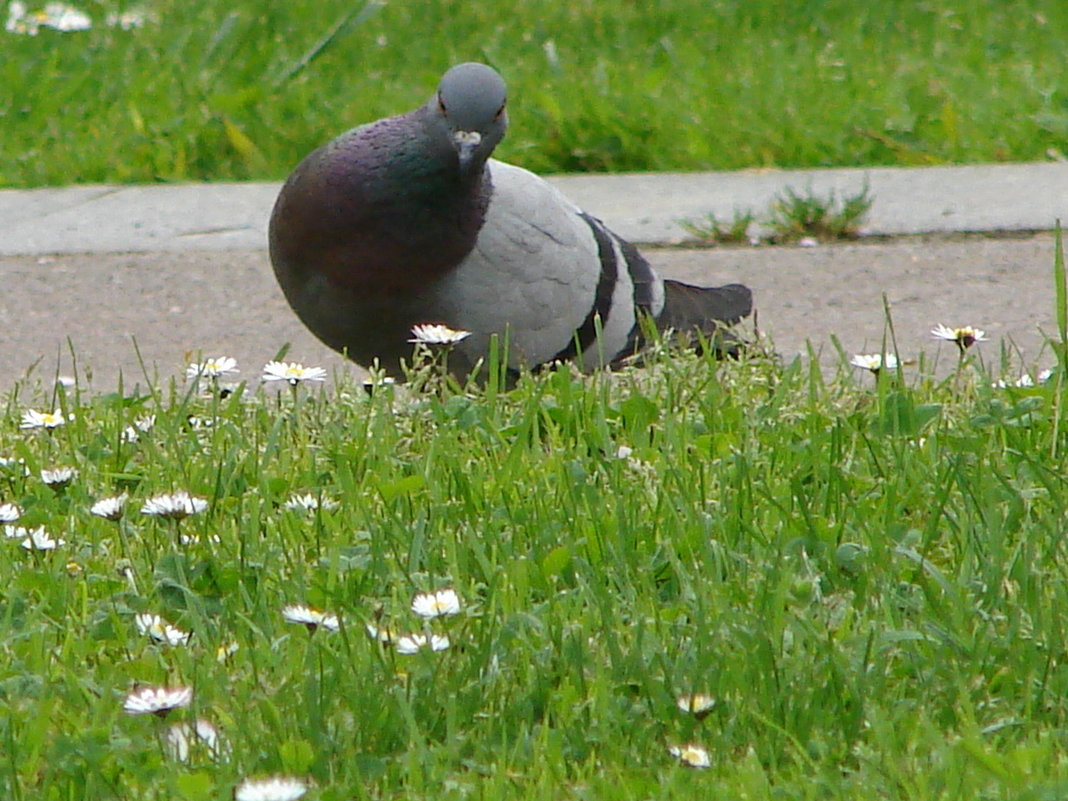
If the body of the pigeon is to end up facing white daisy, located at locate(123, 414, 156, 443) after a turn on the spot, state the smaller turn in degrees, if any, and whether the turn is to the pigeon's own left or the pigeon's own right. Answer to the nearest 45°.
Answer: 0° — it already faces it

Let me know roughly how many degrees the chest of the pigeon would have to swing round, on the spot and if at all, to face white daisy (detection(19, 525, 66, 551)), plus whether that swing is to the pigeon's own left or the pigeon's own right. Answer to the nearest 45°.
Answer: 0° — it already faces it

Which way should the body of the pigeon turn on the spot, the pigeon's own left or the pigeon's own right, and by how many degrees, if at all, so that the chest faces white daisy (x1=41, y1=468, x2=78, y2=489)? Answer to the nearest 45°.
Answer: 0° — it already faces it

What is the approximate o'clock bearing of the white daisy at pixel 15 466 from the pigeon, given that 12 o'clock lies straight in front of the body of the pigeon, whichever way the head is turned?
The white daisy is roughly at 12 o'clock from the pigeon.

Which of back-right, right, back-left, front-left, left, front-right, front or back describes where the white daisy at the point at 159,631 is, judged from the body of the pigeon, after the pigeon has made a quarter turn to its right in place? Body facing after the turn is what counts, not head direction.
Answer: back-left

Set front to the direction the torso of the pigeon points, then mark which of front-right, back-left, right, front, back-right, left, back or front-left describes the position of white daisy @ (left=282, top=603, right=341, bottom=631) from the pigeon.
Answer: front-left

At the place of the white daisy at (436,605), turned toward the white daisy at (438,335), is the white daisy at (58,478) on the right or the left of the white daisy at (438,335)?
left

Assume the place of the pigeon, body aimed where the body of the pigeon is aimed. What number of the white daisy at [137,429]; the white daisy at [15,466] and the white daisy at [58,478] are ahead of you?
3

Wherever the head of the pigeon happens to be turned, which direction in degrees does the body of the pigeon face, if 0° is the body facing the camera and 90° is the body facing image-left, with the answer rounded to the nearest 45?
approximately 45°

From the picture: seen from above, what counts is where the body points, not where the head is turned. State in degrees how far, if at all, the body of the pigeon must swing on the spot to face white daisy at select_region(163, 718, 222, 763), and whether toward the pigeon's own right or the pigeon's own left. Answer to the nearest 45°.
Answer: approximately 45° to the pigeon's own left

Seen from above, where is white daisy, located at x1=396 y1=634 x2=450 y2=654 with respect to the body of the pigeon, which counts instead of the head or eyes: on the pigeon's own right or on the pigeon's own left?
on the pigeon's own left

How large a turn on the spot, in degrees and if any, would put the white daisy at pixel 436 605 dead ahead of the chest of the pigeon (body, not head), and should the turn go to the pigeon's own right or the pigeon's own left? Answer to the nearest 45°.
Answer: approximately 45° to the pigeon's own left

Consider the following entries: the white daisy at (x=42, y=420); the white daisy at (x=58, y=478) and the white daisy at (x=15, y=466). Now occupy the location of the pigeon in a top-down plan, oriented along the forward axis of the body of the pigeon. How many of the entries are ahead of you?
3

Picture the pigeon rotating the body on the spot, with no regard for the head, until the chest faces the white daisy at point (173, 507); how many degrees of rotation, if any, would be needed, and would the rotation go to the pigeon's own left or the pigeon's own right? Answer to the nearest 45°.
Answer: approximately 45° to the pigeon's own left
